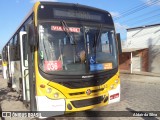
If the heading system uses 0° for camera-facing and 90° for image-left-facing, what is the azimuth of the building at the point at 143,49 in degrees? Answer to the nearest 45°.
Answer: approximately 45°

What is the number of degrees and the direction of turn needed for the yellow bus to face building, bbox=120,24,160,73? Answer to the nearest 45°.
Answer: approximately 90° to its left

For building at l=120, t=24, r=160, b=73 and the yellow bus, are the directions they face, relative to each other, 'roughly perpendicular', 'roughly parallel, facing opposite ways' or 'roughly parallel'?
roughly perpendicular
